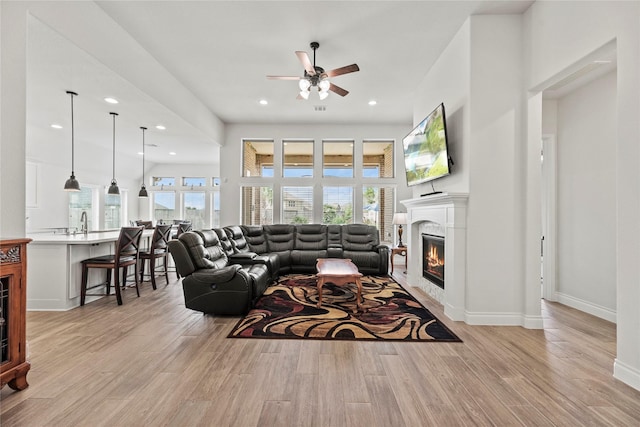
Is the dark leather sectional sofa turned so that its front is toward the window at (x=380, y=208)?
no

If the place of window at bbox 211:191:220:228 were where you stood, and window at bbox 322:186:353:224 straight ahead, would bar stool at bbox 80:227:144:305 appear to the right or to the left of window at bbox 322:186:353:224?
right

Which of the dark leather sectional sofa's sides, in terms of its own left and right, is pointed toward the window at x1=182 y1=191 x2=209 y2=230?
back

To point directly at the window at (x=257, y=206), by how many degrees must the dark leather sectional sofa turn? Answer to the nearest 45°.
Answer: approximately 135° to its left

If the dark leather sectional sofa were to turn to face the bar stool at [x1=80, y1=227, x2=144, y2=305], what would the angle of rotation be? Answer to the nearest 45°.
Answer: approximately 135° to its right

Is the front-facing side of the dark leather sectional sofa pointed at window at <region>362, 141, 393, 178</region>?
no

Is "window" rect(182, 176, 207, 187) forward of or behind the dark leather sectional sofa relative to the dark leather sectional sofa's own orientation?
behind

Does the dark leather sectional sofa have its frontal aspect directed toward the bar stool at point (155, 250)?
no

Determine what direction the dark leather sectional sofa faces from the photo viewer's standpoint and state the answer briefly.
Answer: facing the viewer and to the right of the viewer

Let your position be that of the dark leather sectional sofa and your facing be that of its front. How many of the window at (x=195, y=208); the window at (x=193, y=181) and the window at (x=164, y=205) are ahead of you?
0

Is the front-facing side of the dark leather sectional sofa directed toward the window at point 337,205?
no
